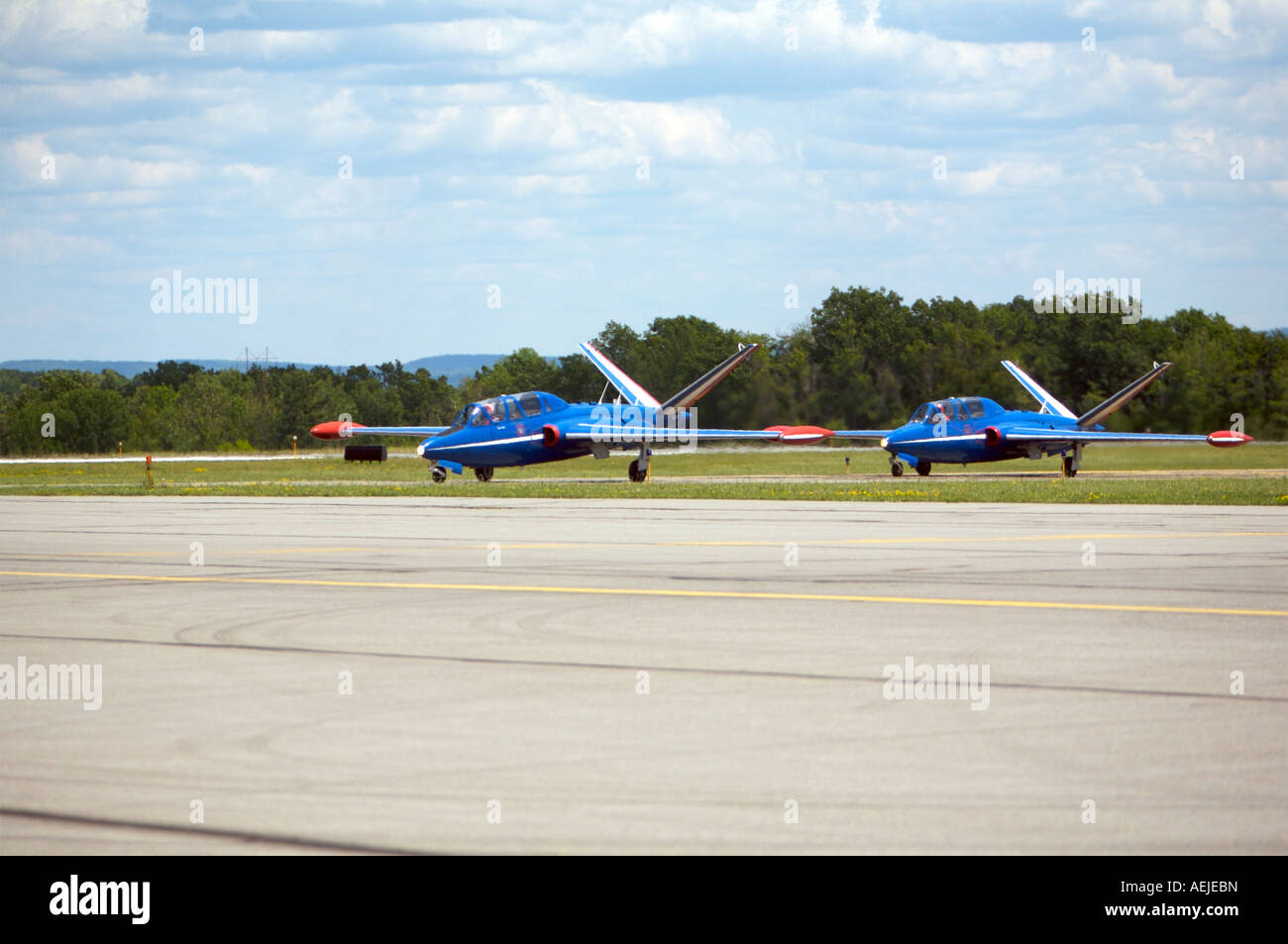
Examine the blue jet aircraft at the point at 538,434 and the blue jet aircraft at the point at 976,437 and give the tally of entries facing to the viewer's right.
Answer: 0

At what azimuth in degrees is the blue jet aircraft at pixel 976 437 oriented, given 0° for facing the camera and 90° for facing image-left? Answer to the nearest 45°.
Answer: approximately 45°

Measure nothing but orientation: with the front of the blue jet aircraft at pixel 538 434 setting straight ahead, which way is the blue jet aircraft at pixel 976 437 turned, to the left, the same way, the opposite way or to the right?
the same way

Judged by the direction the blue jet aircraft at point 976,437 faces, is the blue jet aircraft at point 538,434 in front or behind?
in front

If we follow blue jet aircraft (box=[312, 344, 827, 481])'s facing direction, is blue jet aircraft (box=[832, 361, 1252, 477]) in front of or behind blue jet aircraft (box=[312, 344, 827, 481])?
behind
